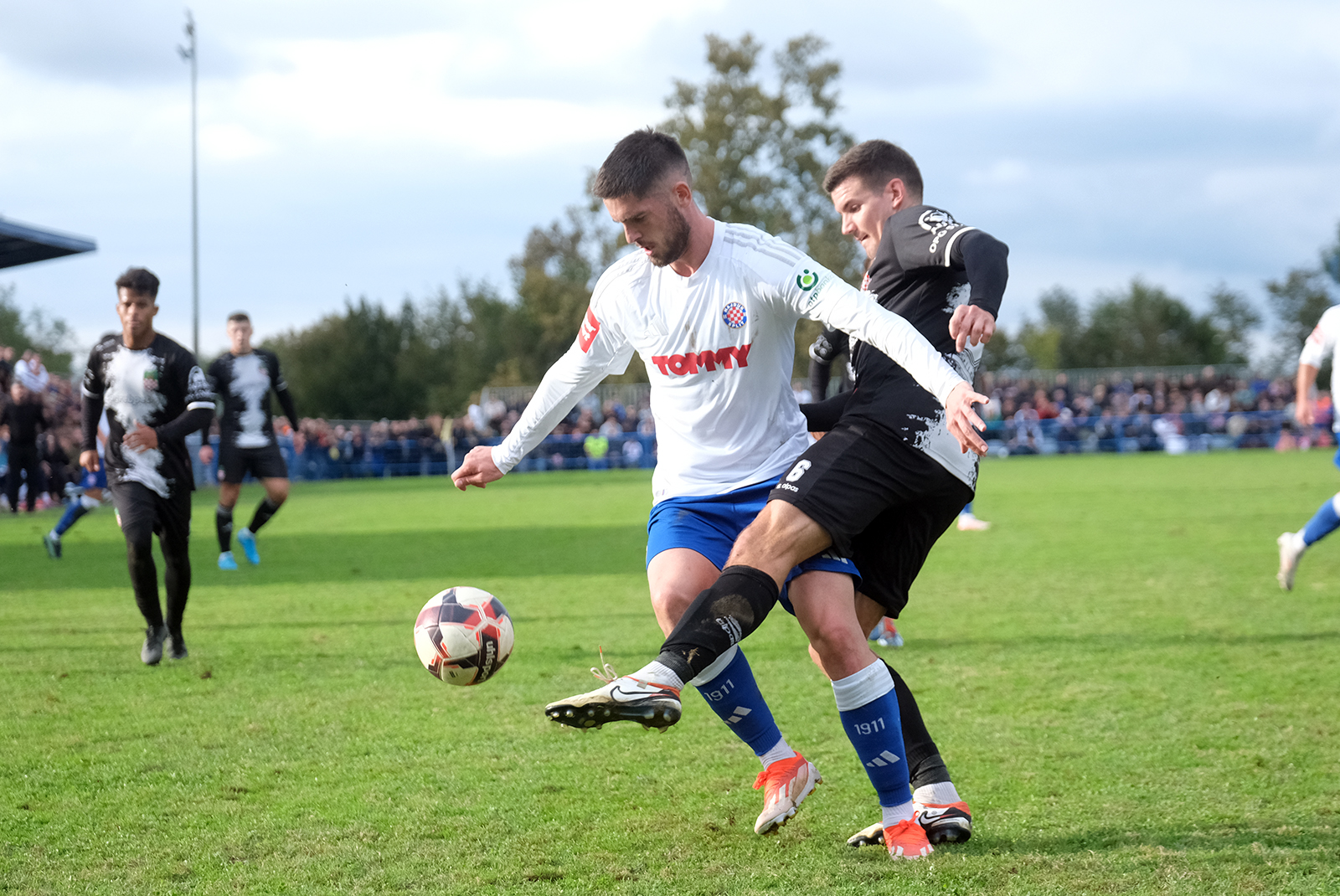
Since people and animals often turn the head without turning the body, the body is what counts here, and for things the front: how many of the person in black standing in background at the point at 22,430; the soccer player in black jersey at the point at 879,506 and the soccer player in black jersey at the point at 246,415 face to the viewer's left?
1

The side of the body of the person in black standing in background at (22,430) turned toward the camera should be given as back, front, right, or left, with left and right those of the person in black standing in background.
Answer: front

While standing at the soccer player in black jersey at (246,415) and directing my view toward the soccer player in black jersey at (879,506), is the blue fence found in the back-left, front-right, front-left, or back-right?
back-left

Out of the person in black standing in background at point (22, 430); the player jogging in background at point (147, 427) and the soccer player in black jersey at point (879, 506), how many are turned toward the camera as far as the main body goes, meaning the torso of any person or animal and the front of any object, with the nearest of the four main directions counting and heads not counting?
2

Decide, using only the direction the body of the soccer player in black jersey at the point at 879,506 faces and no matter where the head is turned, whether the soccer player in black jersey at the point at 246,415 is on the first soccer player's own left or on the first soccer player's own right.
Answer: on the first soccer player's own right

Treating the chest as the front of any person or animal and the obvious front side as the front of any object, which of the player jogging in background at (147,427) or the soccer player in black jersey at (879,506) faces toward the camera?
the player jogging in background

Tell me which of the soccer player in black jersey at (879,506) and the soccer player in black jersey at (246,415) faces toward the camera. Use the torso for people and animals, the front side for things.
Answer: the soccer player in black jersey at (246,415)

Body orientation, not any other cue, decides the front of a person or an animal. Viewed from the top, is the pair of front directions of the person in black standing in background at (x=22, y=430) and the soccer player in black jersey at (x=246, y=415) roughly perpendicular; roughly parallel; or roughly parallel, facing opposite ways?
roughly parallel

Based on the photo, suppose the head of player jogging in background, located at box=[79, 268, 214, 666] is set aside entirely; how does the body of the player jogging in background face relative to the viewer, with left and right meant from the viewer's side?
facing the viewer

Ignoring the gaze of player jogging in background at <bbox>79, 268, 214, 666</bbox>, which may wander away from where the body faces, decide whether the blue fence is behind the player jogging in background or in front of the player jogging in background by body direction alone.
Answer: behind

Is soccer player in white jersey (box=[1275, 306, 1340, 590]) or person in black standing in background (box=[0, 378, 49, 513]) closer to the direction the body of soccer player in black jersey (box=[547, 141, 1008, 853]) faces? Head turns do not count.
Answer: the person in black standing in background

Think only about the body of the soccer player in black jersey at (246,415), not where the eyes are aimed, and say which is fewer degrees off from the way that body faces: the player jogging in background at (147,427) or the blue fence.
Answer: the player jogging in background

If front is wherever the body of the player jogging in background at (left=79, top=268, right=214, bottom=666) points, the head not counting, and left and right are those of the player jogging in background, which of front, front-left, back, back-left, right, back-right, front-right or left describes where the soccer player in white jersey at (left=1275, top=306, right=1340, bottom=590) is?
left

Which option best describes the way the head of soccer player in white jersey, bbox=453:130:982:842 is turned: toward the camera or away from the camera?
toward the camera

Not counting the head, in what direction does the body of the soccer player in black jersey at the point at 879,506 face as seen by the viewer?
to the viewer's left

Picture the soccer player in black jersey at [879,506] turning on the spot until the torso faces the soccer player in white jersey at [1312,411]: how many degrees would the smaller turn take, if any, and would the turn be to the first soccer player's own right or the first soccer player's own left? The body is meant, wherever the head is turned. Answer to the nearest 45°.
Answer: approximately 135° to the first soccer player's own right
